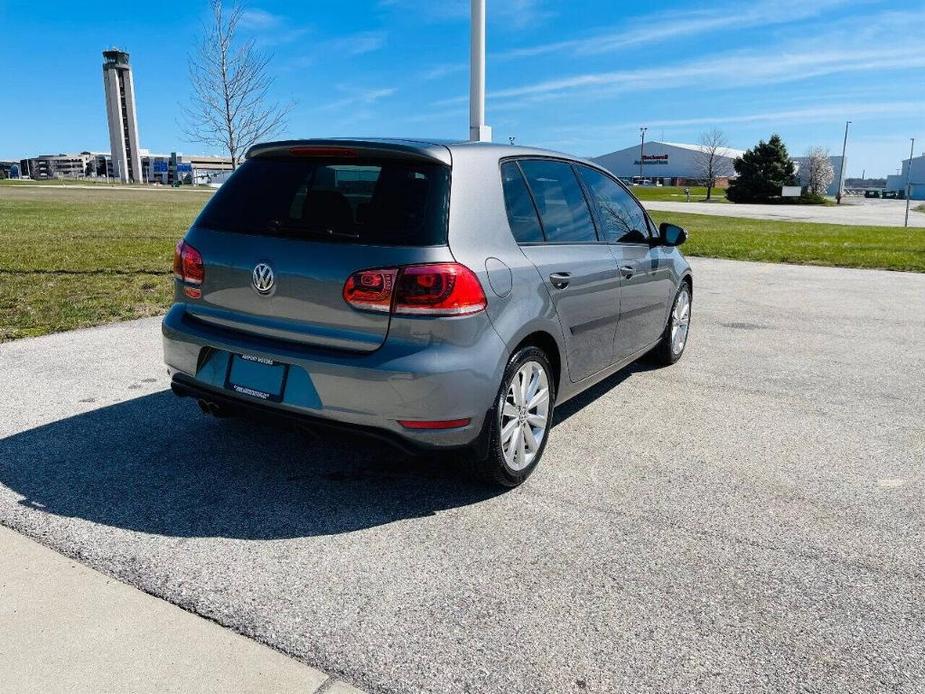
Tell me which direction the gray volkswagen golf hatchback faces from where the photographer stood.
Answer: facing away from the viewer and to the right of the viewer

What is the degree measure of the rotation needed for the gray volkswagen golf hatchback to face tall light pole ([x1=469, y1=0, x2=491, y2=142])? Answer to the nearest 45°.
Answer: approximately 45° to its left
